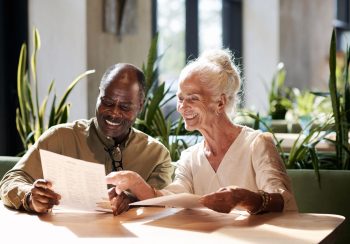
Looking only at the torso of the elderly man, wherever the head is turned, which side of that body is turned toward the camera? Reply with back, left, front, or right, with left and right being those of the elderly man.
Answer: front

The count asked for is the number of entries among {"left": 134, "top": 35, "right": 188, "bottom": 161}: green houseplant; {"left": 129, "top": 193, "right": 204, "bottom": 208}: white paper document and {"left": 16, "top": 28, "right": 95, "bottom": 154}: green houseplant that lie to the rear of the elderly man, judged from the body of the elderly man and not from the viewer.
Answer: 2

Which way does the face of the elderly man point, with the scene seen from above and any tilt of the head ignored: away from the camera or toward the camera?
toward the camera

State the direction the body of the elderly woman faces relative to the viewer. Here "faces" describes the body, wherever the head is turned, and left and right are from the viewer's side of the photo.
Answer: facing the viewer and to the left of the viewer

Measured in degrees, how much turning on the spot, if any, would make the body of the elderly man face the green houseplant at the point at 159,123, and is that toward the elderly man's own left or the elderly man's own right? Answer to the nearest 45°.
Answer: approximately 180°

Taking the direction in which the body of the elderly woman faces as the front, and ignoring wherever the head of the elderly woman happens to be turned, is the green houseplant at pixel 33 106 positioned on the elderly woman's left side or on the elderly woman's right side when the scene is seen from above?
on the elderly woman's right side

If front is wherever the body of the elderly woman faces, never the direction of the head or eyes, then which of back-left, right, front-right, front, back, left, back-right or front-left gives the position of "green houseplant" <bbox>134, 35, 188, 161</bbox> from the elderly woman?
back-right

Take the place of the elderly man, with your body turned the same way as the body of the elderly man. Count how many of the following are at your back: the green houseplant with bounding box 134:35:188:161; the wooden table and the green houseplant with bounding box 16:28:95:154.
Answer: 2

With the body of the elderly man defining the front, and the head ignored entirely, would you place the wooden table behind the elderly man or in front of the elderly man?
in front

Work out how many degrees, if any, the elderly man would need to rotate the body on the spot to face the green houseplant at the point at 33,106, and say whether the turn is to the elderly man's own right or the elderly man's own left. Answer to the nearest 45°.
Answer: approximately 180°

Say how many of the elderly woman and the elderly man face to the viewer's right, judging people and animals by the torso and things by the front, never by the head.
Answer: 0

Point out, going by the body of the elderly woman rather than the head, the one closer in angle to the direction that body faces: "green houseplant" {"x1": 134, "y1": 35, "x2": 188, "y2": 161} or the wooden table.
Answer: the wooden table
